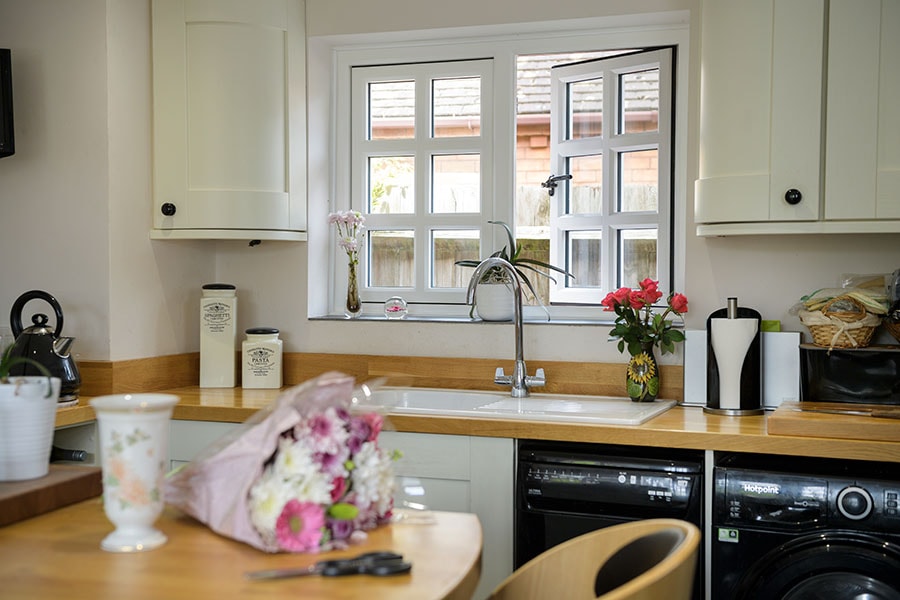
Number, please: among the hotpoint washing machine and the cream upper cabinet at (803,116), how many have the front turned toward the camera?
2

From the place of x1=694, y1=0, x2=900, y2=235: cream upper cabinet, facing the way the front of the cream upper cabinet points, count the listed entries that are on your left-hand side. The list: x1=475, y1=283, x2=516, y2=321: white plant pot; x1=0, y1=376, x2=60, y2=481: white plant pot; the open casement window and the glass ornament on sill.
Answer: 0

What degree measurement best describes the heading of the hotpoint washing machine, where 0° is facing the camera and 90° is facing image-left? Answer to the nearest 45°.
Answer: approximately 0°

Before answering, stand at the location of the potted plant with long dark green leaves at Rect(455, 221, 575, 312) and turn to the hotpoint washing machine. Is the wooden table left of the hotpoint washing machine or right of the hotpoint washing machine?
right

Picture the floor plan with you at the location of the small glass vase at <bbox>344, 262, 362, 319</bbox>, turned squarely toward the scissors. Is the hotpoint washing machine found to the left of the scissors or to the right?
left

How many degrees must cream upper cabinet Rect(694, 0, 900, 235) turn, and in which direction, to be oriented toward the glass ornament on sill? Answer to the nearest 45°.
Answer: approximately 90° to its right

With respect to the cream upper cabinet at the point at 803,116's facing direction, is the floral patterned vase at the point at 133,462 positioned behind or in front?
in front

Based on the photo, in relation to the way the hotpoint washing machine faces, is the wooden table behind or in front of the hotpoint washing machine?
in front

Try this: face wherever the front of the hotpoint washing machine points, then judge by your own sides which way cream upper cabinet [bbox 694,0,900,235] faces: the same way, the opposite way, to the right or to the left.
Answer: the same way

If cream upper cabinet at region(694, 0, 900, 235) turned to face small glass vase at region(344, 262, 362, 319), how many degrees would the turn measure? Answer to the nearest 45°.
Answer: approximately 90° to its right

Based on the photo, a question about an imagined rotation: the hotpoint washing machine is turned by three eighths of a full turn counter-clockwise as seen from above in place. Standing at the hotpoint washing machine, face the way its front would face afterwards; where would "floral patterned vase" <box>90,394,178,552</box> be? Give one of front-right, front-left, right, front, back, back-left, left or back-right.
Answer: back

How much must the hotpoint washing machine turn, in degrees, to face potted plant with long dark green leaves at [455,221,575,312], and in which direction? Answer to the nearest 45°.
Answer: approximately 135° to its right

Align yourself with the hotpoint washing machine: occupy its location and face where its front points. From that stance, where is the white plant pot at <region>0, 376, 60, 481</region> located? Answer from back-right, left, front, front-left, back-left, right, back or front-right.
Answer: front-right

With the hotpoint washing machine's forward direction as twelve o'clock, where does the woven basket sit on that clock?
The woven basket is roughly at 7 o'clock from the hotpoint washing machine.

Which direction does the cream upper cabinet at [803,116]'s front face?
toward the camera
